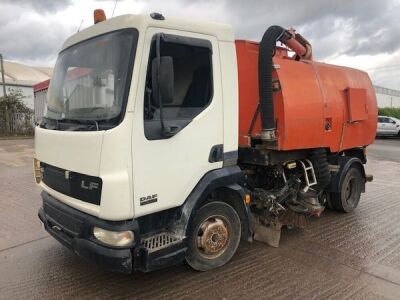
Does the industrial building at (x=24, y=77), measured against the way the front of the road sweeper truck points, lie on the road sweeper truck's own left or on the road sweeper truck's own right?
on the road sweeper truck's own right

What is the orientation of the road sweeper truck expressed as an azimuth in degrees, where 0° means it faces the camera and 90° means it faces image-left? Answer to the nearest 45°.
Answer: approximately 45°

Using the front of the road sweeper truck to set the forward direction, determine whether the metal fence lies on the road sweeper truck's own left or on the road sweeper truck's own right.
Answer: on the road sweeper truck's own right
